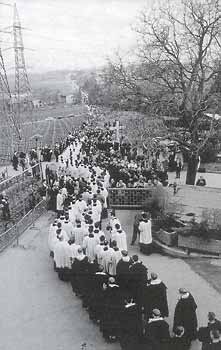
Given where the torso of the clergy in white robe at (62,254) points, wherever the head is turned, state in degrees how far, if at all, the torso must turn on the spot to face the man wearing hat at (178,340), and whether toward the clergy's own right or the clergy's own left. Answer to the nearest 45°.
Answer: approximately 135° to the clergy's own right

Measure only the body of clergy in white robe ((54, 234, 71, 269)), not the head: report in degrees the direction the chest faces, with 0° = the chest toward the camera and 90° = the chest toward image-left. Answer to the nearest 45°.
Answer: approximately 180°

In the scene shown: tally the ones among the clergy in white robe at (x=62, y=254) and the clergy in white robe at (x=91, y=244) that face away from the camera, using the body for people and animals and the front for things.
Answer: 2

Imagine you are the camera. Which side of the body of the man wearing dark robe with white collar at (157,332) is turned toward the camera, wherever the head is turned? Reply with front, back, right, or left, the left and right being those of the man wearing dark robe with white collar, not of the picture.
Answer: back

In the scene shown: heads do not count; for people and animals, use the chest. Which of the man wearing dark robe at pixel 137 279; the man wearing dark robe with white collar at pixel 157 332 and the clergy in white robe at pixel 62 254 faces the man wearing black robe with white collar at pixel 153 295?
the man wearing dark robe with white collar at pixel 157 332

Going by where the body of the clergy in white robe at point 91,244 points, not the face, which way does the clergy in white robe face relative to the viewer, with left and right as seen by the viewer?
facing away from the viewer

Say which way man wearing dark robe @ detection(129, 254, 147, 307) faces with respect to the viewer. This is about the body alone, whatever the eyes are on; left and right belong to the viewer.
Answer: facing away from the viewer and to the left of the viewer

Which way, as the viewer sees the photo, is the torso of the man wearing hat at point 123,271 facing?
away from the camera

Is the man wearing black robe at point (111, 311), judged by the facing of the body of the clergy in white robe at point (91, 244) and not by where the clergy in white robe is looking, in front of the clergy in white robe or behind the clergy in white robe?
behind

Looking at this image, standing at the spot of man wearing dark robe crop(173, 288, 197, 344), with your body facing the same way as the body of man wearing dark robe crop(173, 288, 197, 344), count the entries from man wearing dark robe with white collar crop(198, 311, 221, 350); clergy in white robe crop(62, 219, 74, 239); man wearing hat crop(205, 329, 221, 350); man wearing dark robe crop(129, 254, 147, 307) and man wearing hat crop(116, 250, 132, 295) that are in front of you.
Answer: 3

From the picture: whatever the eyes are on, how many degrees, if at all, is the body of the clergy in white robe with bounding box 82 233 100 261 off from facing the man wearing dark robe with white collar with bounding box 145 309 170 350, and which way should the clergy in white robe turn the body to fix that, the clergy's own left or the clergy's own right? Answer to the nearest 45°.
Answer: approximately 180°

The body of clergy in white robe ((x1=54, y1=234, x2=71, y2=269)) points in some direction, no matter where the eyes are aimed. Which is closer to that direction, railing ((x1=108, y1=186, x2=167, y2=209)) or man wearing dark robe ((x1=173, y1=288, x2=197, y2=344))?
the railing

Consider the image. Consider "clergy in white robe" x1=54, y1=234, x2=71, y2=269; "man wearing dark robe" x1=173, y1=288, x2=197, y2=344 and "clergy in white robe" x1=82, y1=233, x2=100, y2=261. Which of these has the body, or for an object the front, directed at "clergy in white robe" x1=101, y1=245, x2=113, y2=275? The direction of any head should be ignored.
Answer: the man wearing dark robe

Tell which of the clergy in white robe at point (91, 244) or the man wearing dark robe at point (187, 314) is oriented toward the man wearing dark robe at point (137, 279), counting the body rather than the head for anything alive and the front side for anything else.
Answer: the man wearing dark robe at point (187, 314)

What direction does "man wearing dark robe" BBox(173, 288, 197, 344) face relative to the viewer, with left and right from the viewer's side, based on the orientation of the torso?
facing away from the viewer and to the left of the viewer
